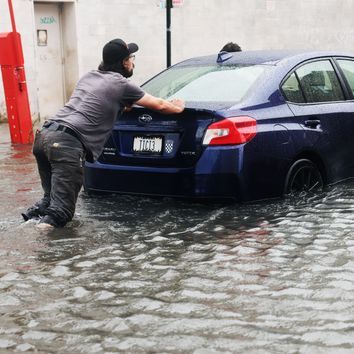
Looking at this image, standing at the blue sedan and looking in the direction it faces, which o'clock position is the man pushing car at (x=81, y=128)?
The man pushing car is roughly at 7 o'clock from the blue sedan.

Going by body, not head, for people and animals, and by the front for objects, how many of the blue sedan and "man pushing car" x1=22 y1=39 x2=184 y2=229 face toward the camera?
0

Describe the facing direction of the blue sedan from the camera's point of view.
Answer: facing away from the viewer and to the right of the viewer

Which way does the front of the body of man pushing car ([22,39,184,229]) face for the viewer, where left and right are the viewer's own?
facing away from the viewer and to the right of the viewer

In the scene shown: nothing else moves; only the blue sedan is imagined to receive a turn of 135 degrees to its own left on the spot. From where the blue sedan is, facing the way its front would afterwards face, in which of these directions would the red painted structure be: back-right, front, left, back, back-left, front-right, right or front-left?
front-right

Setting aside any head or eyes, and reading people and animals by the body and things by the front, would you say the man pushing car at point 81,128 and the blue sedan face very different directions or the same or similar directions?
same or similar directions
